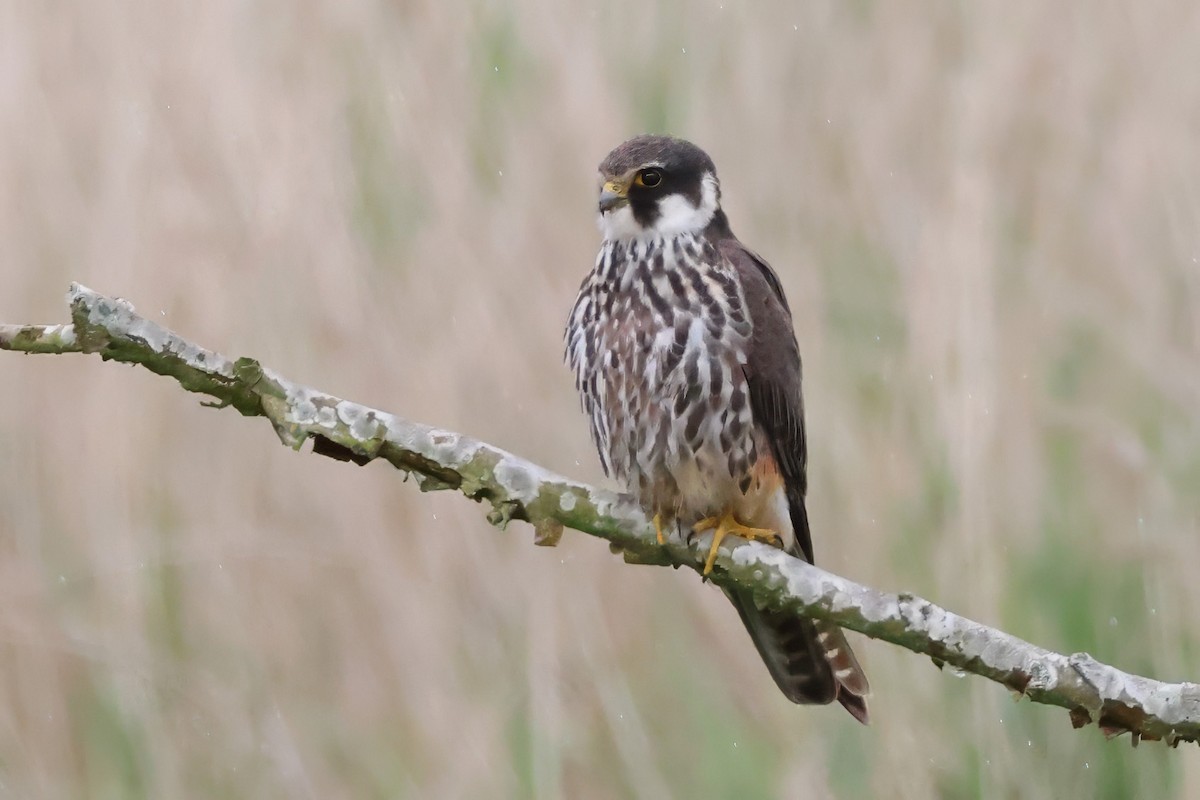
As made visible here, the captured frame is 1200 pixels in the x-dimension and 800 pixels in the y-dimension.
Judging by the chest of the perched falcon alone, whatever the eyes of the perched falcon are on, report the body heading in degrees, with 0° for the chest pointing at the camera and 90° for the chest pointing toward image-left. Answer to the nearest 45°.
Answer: approximately 45°
